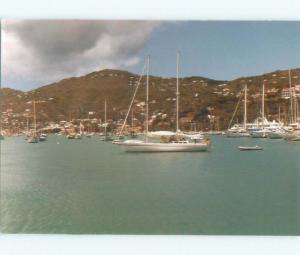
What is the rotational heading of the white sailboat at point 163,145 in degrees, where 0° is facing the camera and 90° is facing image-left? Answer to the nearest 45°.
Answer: approximately 90°

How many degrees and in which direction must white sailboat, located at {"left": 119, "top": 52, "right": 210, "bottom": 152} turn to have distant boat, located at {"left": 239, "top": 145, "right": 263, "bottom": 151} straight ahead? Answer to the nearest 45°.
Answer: approximately 135° to its right
